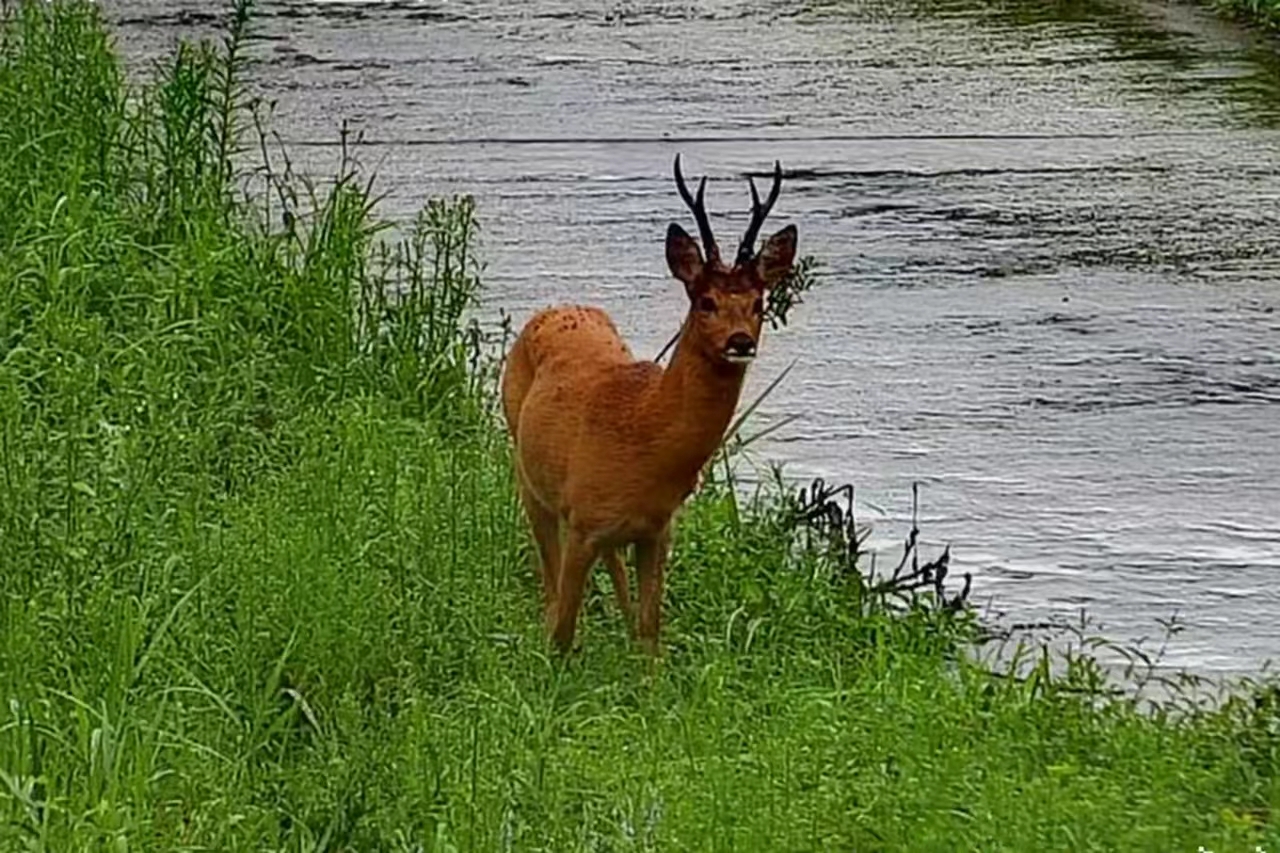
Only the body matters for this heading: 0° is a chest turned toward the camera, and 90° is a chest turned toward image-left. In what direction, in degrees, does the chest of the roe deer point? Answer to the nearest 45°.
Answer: approximately 315°
